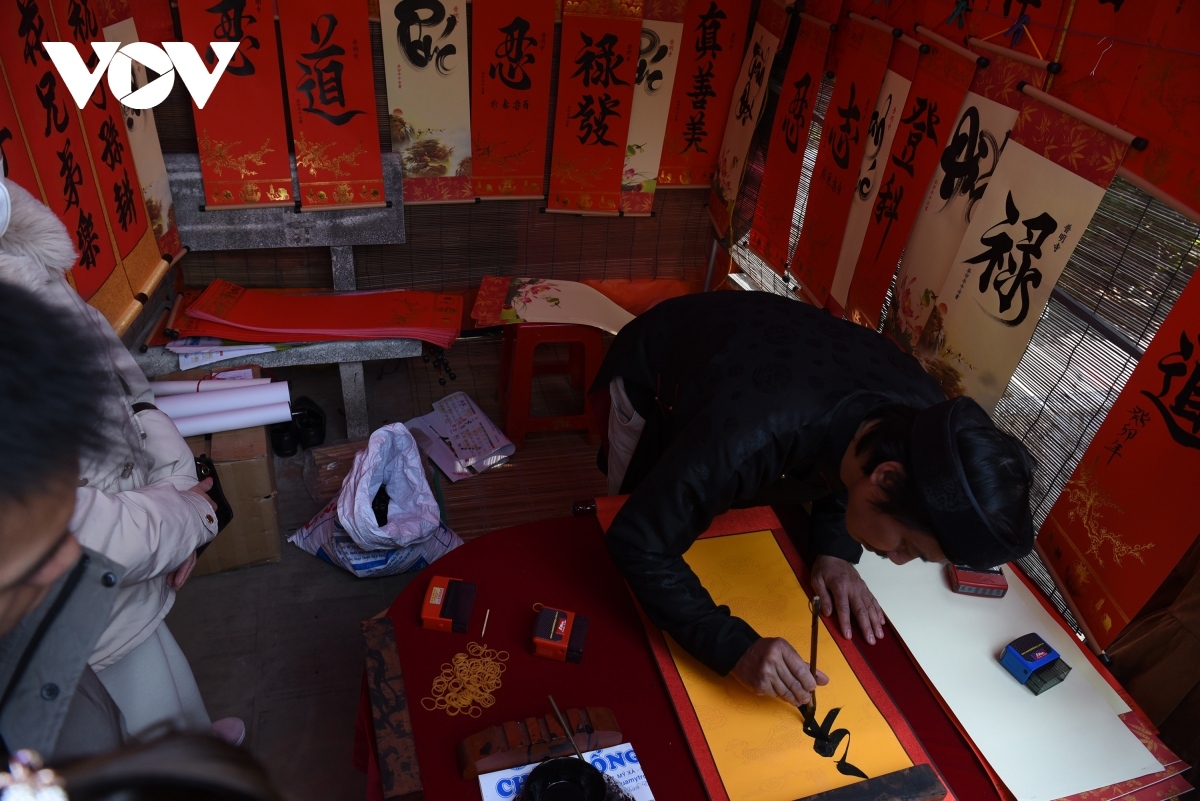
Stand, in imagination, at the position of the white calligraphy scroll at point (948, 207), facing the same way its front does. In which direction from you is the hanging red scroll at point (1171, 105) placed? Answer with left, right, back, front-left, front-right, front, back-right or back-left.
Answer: left

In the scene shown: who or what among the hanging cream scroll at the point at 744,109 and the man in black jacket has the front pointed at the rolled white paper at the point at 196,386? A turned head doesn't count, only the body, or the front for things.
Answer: the hanging cream scroll

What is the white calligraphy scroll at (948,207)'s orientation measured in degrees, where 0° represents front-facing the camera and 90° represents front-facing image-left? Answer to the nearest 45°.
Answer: approximately 45°

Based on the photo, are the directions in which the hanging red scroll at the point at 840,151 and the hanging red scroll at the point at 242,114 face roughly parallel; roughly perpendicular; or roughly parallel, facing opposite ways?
roughly perpendicular

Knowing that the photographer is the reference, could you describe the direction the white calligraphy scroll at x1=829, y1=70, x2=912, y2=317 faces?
facing the viewer and to the left of the viewer

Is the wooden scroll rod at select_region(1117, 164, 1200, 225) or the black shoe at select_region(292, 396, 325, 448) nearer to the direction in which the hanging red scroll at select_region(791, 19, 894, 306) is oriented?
the black shoe

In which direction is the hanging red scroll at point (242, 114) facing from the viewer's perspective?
toward the camera

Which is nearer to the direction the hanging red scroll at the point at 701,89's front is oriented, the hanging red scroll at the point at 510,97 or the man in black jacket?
the man in black jacket

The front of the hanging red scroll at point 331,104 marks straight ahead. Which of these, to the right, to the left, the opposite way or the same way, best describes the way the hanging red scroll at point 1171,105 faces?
to the right

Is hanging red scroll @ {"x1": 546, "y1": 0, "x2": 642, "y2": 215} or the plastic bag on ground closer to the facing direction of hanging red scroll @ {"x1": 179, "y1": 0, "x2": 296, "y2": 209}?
the plastic bag on ground

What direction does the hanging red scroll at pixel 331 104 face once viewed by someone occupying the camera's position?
facing the viewer

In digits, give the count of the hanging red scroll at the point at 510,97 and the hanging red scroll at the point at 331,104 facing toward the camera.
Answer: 2

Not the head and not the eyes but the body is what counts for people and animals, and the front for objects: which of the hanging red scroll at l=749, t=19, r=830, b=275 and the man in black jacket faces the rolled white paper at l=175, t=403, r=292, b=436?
the hanging red scroll
